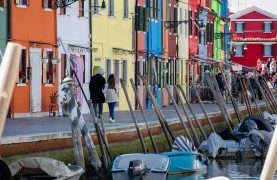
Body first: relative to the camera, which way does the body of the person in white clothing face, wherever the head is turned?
away from the camera

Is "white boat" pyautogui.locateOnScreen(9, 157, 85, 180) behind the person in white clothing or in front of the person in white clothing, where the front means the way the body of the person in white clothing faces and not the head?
behind
